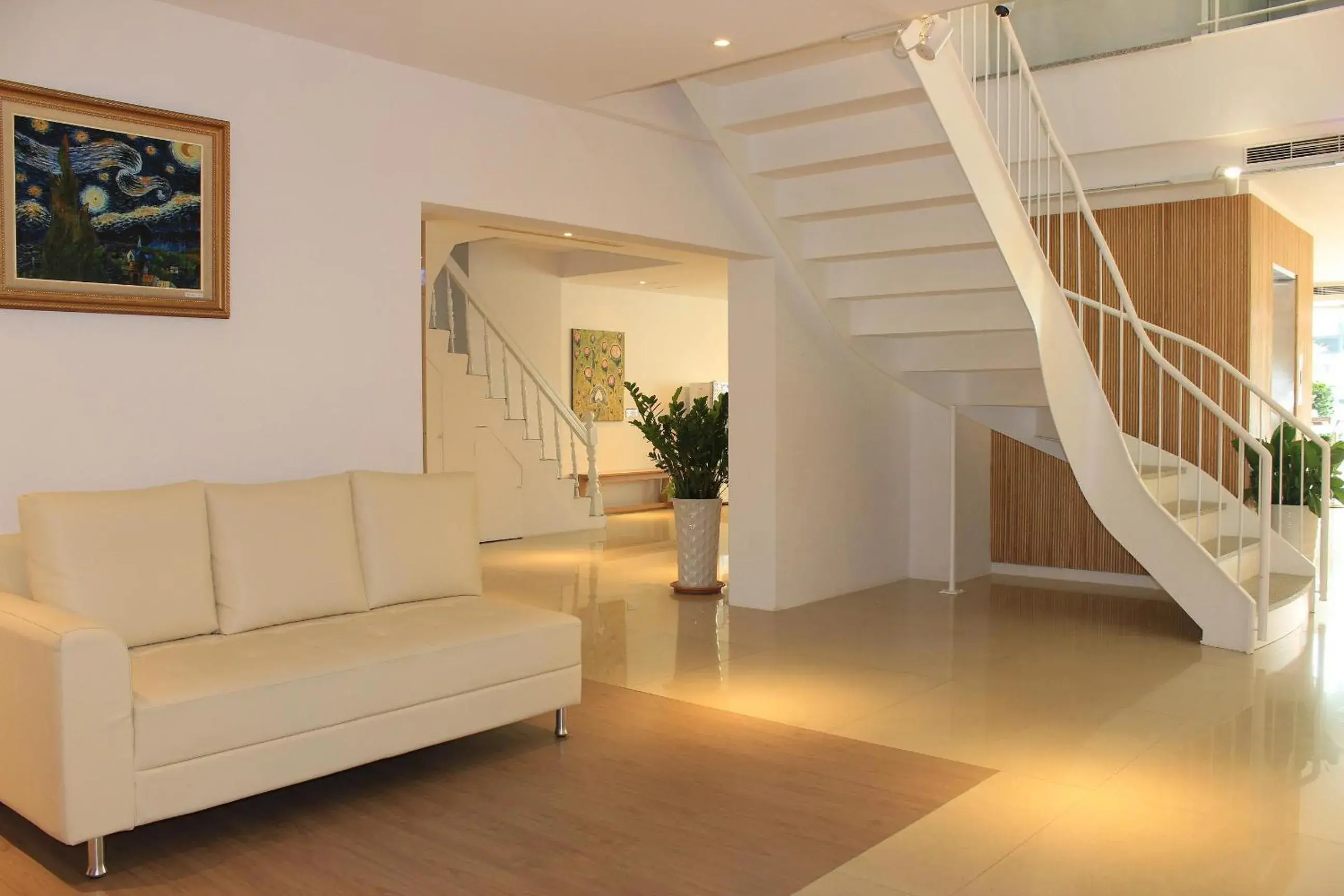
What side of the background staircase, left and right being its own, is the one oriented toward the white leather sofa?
right

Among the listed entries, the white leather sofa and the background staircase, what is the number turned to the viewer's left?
0

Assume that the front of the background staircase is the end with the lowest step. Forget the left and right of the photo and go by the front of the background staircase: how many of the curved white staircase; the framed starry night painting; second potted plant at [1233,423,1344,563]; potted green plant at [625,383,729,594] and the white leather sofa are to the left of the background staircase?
0

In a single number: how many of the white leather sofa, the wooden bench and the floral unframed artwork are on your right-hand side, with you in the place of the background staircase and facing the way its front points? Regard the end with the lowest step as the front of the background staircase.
1

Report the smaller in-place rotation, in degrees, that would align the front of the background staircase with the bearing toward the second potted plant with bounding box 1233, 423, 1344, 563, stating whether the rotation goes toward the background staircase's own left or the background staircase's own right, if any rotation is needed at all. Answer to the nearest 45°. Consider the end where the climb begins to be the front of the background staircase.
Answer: approximately 45° to the background staircase's own right

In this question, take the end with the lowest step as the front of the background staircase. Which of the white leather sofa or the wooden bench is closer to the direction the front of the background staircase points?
the wooden bench

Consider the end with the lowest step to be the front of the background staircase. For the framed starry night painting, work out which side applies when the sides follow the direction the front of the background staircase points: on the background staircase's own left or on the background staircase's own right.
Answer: on the background staircase's own right

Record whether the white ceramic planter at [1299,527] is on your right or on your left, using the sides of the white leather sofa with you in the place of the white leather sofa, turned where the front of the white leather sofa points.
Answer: on your left

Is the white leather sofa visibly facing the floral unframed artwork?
no

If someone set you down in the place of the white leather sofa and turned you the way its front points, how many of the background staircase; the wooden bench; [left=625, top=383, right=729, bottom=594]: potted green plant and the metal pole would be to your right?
0

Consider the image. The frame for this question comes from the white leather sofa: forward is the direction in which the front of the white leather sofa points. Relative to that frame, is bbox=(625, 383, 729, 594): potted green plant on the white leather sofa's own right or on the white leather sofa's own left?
on the white leather sofa's own left

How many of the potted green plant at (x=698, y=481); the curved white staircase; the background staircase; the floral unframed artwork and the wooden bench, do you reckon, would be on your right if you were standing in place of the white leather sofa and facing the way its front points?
0

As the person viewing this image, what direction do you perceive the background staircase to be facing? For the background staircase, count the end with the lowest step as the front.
facing to the right of the viewer

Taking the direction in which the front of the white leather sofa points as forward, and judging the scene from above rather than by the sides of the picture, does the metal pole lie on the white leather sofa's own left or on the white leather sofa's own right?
on the white leather sofa's own left
